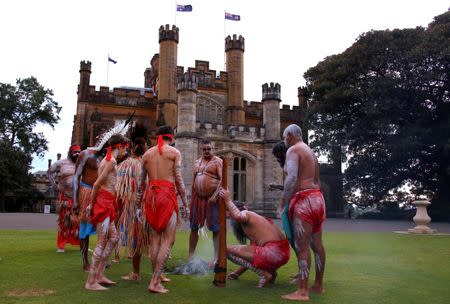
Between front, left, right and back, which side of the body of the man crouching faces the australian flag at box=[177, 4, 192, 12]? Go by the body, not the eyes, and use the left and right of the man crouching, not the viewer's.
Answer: right

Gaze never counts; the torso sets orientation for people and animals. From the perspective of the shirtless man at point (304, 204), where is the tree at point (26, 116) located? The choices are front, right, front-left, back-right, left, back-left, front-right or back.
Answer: front

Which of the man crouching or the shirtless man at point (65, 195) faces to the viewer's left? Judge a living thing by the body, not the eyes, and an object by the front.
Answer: the man crouching

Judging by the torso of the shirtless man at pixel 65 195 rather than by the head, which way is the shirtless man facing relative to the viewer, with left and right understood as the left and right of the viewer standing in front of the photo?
facing the viewer and to the right of the viewer

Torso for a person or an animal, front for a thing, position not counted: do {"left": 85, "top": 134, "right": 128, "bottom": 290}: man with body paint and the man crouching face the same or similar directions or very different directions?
very different directions

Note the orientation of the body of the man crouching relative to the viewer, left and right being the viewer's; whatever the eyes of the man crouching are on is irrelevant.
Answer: facing to the left of the viewer

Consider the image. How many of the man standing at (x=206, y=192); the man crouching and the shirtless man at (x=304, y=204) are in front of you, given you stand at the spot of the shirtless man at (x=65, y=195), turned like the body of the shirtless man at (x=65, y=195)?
3

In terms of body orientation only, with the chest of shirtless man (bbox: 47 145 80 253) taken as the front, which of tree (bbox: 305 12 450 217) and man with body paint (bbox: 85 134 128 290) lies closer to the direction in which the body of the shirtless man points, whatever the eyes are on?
the man with body paint

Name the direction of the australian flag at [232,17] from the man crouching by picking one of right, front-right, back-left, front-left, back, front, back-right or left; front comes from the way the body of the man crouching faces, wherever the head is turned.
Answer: right

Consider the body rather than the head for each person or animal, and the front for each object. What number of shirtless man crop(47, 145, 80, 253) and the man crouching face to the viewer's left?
1

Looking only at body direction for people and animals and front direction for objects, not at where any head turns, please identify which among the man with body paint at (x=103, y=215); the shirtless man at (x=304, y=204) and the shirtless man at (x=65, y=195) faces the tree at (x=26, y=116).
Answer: the shirtless man at (x=304, y=204)

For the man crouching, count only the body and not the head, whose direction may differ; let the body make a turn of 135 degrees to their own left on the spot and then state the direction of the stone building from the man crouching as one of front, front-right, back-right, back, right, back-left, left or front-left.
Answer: back-left

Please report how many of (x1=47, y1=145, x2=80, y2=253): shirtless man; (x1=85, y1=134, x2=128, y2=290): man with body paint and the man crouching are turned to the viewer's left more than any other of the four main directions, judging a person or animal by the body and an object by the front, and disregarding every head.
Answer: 1

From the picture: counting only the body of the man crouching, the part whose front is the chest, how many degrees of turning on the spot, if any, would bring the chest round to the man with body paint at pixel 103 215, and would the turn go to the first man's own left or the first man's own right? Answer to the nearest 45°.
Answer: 0° — they already face them

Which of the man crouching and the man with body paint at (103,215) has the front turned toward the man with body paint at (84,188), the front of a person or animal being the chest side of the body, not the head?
the man crouching
